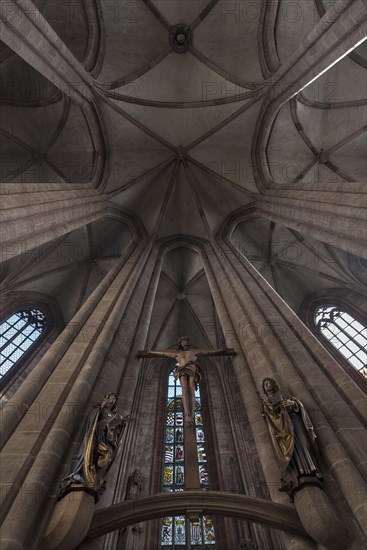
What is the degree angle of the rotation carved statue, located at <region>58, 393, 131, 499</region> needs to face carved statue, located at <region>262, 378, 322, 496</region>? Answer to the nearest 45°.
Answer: approximately 45° to its left

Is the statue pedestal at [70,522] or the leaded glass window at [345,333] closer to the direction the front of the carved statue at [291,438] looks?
the statue pedestal

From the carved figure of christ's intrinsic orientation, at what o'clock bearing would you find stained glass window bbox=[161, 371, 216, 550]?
The stained glass window is roughly at 6 o'clock from the carved figure of christ.

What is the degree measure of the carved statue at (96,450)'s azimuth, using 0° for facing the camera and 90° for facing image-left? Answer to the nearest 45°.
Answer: approximately 315°

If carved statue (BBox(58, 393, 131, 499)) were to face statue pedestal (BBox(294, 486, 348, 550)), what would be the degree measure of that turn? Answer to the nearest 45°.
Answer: approximately 45° to its left

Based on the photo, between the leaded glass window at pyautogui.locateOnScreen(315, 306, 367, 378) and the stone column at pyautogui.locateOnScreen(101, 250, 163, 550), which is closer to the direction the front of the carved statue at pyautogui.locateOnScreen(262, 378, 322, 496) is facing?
the stone column
